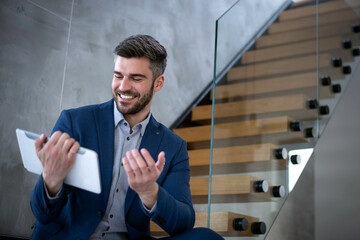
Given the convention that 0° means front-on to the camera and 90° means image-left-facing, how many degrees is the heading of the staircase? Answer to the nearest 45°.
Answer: approximately 45°

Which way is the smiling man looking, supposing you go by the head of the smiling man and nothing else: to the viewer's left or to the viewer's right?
to the viewer's left
